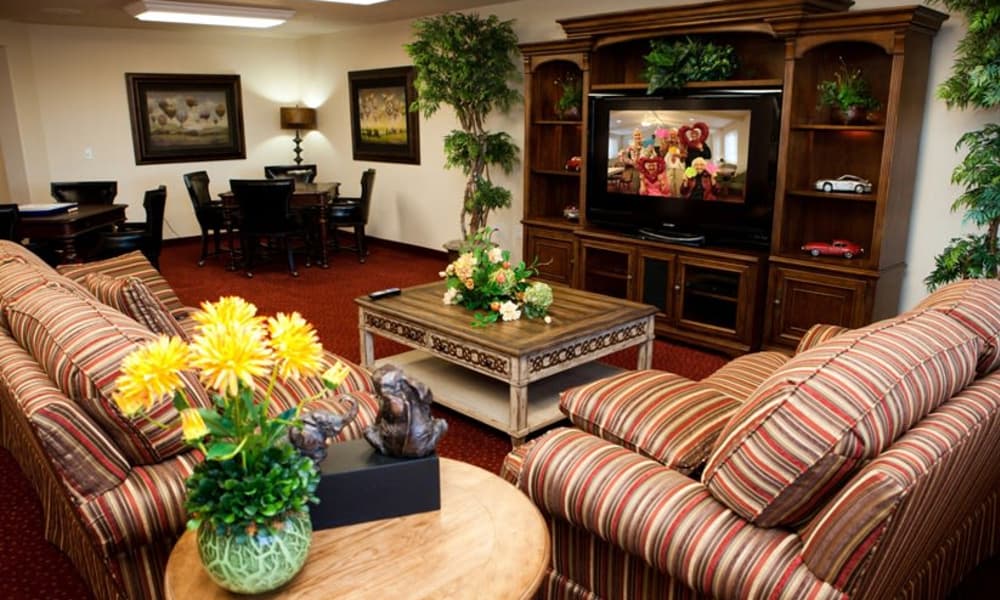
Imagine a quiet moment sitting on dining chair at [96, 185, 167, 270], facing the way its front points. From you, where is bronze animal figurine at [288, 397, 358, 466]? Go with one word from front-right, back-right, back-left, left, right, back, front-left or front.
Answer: left

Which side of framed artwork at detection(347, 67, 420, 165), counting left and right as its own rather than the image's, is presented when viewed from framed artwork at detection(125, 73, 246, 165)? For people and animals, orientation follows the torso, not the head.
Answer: right

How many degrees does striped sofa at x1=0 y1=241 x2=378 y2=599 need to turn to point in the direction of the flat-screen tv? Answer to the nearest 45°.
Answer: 0° — it already faces it

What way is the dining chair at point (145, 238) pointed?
to the viewer's left

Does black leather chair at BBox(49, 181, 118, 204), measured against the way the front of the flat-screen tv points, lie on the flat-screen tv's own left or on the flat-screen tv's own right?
on the flat-screen tv's own right

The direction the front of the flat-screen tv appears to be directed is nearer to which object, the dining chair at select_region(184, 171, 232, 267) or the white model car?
the dining chair

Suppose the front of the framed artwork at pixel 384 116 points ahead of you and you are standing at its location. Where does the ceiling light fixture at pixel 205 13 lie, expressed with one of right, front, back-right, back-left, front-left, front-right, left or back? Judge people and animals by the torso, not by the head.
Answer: front

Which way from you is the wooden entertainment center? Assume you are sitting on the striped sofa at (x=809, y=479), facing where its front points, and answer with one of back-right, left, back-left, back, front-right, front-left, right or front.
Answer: front-right

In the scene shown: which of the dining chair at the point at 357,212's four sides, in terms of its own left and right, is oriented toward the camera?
left

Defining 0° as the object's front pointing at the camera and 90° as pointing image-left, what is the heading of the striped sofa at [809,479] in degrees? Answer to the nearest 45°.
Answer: approximately 135°

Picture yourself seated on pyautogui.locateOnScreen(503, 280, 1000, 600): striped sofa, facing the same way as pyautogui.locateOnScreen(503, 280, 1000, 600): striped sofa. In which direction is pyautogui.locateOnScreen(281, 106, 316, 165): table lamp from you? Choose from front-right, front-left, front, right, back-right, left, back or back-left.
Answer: front

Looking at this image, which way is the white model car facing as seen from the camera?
to the viewer's left
